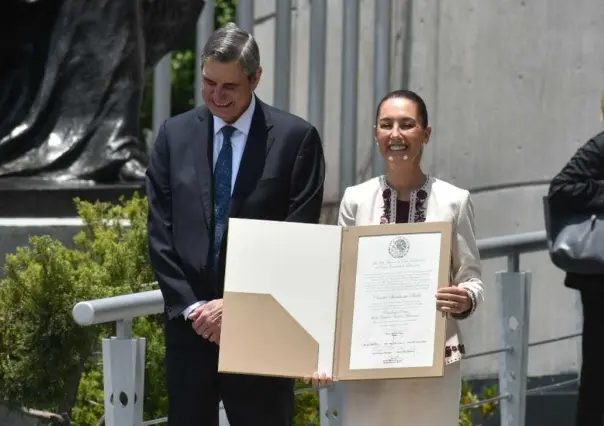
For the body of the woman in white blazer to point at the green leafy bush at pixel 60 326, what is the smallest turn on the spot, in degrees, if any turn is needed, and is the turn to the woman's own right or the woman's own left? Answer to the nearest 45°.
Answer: approximately 135° to the woman's own right

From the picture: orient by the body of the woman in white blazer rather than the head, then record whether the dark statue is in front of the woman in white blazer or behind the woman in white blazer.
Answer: behind

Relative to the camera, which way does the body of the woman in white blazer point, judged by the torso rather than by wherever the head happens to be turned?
toward the camera

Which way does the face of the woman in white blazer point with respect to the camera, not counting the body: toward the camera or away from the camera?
toward the camera

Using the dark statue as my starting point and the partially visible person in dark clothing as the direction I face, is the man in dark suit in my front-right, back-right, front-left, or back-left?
front-right

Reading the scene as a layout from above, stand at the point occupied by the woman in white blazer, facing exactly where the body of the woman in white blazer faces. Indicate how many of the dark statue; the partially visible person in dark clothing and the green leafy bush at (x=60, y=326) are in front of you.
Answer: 0

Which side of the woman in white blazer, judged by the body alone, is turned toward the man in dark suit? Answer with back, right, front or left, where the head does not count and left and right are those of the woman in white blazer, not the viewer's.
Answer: right

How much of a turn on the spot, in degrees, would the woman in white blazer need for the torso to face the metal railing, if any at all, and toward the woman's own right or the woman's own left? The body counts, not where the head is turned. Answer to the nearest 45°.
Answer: approximately 180°

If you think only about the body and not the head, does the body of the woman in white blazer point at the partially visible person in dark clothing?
no

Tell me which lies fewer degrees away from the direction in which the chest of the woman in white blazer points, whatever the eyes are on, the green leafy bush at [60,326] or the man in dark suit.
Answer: the man in dark suit
